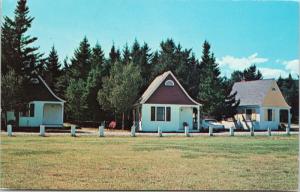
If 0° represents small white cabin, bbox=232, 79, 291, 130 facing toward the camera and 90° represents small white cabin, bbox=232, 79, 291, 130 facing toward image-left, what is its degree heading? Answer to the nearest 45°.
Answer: approximately 315°

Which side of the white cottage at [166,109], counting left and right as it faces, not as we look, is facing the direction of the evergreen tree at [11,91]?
right

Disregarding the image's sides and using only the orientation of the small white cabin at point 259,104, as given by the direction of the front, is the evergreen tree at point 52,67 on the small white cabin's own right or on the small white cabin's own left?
on the small white cabin's own right

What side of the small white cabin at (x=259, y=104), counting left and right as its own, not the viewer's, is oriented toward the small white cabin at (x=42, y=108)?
right

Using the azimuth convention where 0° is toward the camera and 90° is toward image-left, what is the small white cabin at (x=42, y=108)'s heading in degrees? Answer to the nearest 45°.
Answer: approximately 0°

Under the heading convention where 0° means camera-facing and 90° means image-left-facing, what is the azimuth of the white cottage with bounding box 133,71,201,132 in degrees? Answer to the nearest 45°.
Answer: approximately 0°

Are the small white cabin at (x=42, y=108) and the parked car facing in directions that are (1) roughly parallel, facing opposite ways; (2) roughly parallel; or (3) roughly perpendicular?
roughly perpendicular
